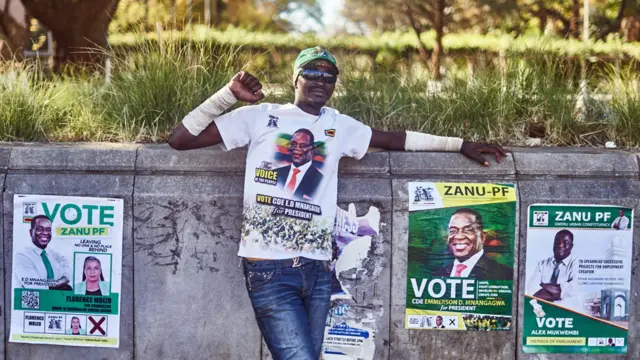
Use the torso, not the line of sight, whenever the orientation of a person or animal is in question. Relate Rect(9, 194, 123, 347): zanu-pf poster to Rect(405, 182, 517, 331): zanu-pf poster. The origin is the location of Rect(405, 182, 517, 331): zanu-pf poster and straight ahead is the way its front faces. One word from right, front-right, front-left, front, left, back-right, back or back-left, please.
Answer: right

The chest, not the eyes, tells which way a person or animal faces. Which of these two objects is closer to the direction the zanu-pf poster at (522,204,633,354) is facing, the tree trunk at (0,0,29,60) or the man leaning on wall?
the man leaning on wall

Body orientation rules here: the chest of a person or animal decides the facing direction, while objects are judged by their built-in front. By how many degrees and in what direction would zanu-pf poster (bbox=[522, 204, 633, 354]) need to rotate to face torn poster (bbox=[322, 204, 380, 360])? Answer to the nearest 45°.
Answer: approximately 90° to its right

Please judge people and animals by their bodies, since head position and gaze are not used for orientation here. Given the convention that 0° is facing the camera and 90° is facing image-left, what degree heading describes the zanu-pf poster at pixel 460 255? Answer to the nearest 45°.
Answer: approximately 0°

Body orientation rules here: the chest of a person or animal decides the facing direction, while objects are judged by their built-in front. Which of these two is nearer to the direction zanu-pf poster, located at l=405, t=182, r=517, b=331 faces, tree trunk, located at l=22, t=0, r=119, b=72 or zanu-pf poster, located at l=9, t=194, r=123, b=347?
the zanu-pf poster
